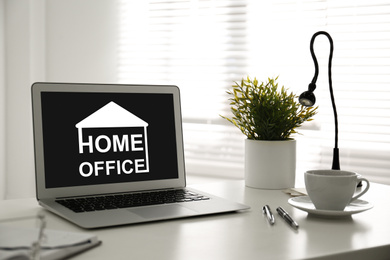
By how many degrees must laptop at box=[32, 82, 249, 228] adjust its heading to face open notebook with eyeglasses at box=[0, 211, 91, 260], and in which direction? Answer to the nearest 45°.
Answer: approximately 45° to its right

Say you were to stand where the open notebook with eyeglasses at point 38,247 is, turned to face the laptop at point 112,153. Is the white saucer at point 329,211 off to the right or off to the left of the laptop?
right
